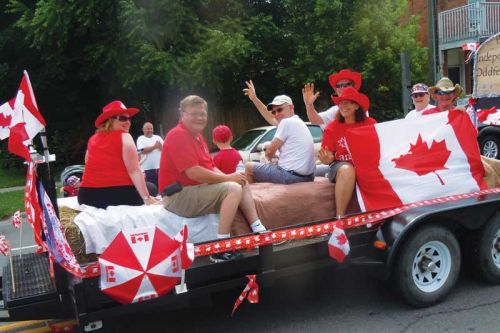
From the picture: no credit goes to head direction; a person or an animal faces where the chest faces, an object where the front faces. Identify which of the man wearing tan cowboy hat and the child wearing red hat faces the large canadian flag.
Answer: the man wearing tan cowboy hat

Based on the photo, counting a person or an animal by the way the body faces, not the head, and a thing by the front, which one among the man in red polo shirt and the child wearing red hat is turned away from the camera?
the child wearing red hat

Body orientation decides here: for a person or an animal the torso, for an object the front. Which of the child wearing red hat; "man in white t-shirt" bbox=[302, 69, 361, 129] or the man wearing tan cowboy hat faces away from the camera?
the child wearing red hat

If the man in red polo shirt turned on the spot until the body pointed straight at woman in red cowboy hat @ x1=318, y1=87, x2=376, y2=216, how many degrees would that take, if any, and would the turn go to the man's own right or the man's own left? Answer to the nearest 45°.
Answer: approximately 90° to the man's own left

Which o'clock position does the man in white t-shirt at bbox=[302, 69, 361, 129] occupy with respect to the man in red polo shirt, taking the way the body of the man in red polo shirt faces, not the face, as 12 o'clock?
The man in white t-shirt is roughly at 9 o'clock from the man in red polo shirt.

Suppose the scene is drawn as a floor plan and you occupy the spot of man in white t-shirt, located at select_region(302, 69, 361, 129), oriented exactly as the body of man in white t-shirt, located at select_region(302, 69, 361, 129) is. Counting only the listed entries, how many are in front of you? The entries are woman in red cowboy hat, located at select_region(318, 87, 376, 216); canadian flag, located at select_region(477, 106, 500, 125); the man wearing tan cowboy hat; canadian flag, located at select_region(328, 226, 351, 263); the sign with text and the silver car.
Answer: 2

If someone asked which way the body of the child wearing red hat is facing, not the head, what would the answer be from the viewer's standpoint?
away from the camera

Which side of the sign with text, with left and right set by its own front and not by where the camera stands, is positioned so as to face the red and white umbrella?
front

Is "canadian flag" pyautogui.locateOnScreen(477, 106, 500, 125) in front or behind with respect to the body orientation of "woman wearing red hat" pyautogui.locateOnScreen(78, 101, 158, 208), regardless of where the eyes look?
in front

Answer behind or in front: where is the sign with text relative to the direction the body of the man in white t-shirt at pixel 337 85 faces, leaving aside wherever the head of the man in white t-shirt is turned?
behind

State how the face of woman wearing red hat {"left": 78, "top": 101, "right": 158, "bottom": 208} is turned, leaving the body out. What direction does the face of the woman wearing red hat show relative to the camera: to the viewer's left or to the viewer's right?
to the viewer's right

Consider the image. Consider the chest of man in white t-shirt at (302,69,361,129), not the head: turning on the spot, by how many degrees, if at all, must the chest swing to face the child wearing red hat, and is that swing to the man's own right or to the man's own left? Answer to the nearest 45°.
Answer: approximately 45° to the man's own right
